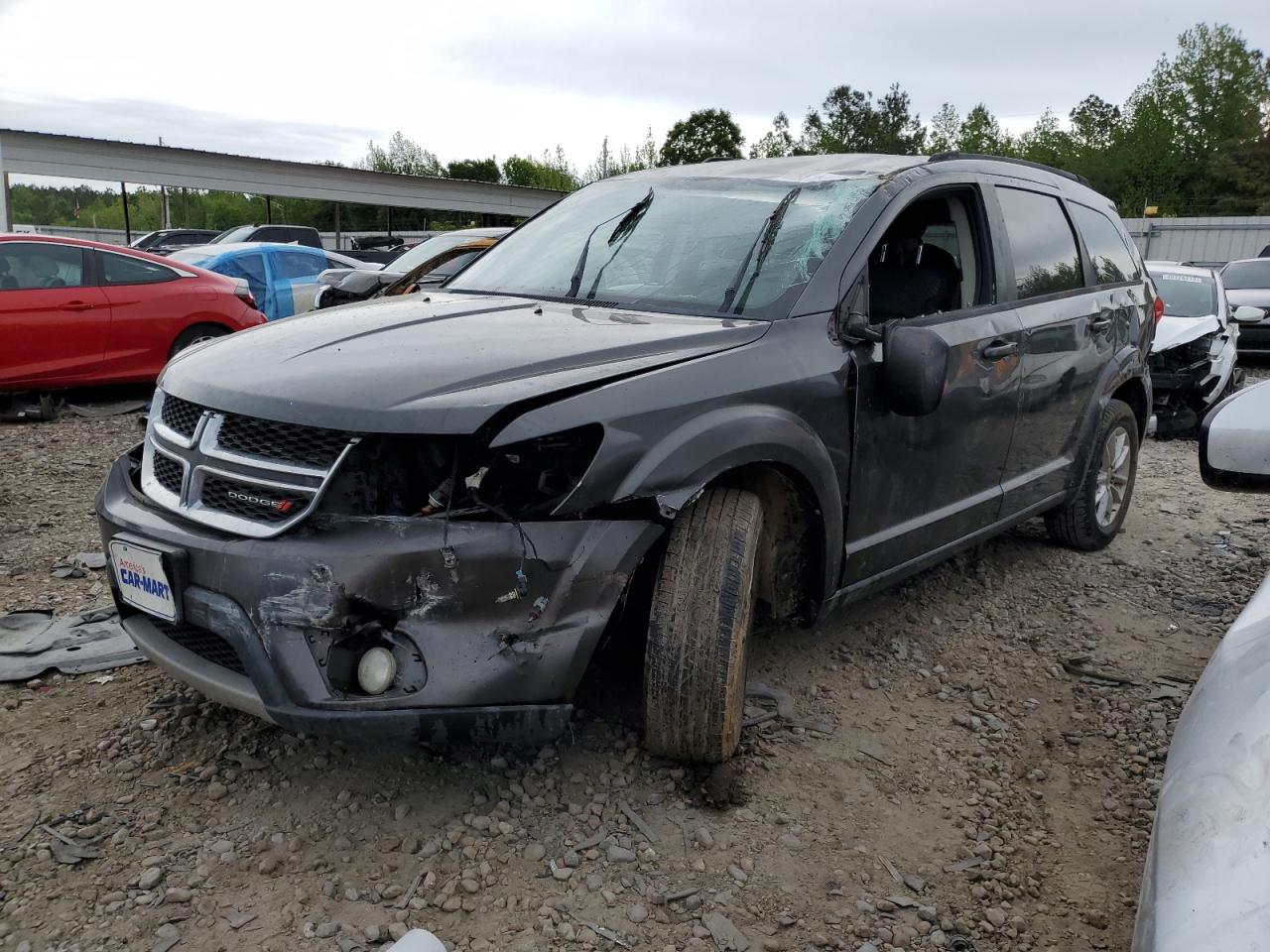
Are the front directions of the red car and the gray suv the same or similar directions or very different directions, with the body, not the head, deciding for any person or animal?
same or similar directions

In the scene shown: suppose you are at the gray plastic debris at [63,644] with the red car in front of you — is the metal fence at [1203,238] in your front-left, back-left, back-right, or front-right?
front-right

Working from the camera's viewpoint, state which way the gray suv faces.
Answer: facing the viewer and to the left of the viewer

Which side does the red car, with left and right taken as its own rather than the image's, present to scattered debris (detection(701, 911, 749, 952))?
left

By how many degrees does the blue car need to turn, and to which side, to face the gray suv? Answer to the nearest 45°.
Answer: approximately 90° to its left

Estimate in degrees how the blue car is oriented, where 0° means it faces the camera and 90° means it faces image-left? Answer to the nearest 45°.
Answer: approximately 90°

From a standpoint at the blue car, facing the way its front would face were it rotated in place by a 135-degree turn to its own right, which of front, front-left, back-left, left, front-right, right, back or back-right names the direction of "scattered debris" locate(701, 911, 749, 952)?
back-right

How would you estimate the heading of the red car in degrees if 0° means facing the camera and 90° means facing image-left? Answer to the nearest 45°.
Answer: approximately 90°

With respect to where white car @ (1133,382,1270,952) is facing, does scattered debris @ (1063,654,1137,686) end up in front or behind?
behind

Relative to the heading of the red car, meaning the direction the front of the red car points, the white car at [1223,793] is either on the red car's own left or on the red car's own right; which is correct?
on the red car's own left

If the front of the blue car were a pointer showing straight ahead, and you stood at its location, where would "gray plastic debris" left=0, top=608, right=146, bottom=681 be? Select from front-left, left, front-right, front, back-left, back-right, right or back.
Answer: left

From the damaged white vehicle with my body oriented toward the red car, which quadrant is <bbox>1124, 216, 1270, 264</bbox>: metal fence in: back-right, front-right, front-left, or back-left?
back-right
